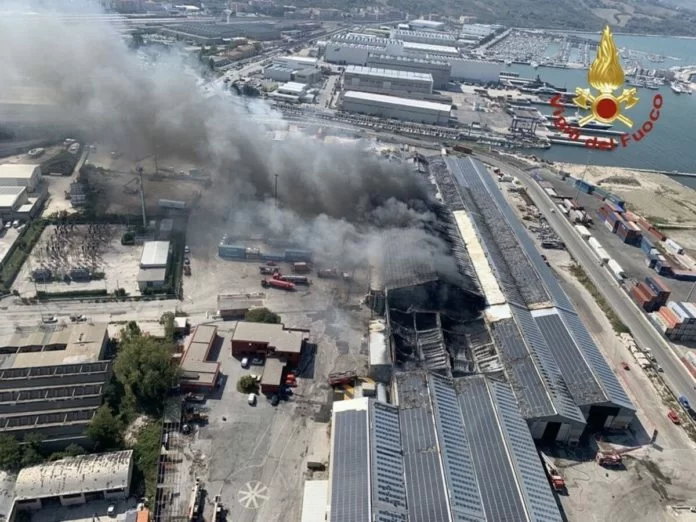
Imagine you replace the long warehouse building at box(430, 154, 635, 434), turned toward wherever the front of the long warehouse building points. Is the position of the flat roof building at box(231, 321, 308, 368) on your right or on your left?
on your right

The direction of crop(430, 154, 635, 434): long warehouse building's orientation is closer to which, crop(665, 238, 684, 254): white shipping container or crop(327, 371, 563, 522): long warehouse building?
the long warehouse building

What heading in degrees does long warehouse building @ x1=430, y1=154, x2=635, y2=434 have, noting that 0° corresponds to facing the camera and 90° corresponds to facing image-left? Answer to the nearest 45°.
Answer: approximately 0°

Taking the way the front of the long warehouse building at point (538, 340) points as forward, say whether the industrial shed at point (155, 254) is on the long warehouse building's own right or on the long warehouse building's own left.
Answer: on the long warehouse building's own right

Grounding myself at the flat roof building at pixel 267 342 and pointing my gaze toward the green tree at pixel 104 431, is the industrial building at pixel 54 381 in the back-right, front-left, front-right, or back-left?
front-right

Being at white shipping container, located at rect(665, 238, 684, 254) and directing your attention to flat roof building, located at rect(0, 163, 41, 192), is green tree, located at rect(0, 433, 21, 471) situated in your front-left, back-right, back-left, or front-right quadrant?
front-left

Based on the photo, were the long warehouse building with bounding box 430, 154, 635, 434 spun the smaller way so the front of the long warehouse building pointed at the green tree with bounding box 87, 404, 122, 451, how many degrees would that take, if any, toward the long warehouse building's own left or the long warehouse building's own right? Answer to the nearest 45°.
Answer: approximately 45° to the long warehouse building's own right

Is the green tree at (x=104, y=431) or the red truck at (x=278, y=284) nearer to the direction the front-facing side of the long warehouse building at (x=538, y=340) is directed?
the green tree

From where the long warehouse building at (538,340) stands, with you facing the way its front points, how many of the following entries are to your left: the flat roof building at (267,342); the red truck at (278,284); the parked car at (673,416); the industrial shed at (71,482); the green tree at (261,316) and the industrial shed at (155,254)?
1

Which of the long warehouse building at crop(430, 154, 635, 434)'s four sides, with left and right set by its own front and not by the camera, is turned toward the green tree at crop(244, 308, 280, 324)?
right

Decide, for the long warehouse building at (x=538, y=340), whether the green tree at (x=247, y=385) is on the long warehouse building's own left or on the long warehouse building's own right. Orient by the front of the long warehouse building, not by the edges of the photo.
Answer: on the long warehouse building's own right

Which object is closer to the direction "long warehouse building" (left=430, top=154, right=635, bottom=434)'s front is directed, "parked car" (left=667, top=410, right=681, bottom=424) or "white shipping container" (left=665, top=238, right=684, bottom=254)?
the parked car

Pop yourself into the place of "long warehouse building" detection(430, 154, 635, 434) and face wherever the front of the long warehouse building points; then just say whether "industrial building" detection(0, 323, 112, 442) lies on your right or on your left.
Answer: on your right

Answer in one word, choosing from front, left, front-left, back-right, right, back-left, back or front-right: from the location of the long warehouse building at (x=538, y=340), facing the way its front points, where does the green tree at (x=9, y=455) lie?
front-right

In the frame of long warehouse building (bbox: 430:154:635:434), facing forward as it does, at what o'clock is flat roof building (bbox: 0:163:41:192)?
The flat roof building is roughly at 3 o'clock from the long warehouse building.

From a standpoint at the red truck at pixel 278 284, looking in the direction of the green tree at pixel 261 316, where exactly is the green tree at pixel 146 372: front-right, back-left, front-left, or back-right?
front-right
